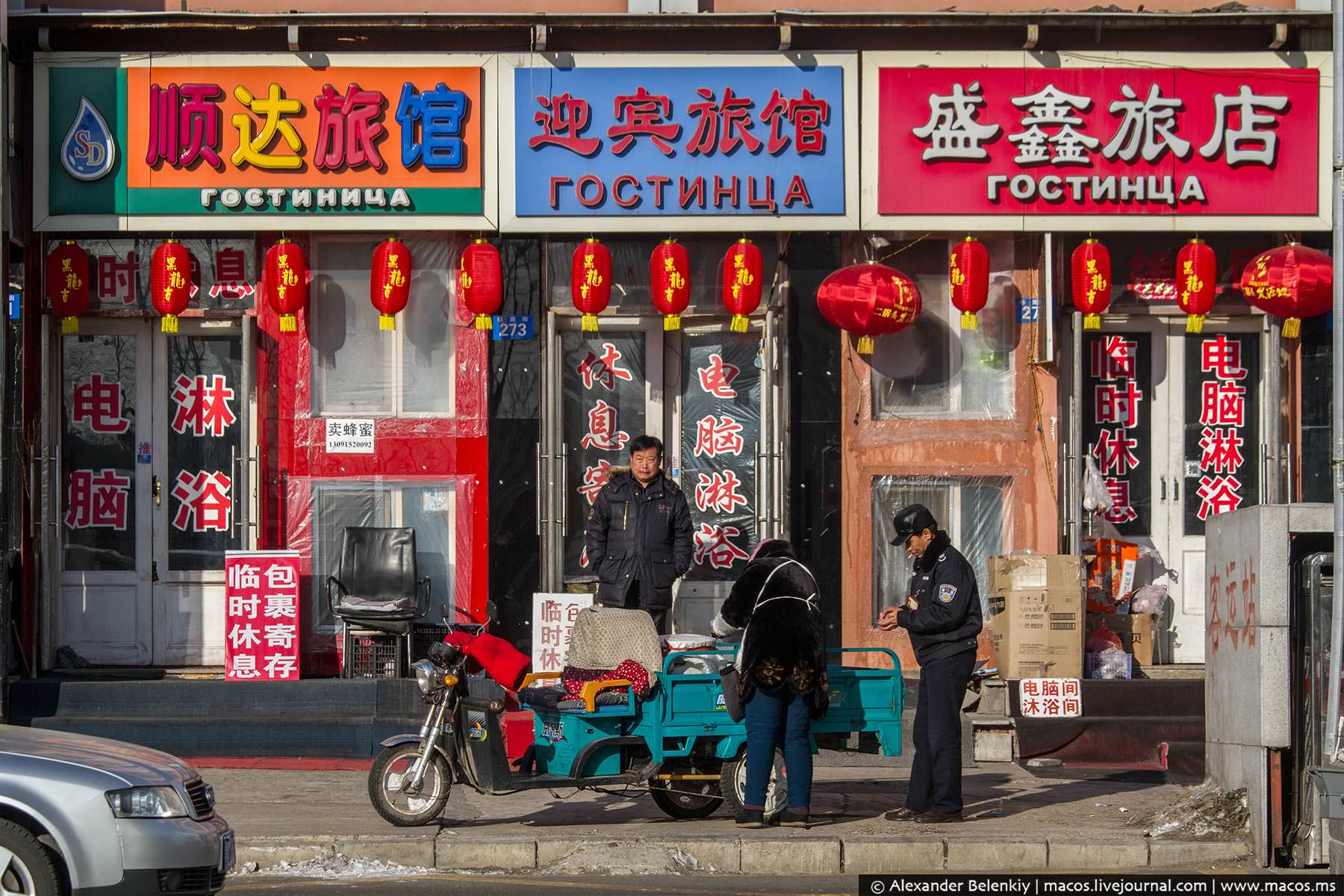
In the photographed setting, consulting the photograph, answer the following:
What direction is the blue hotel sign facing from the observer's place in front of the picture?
facing the viewer

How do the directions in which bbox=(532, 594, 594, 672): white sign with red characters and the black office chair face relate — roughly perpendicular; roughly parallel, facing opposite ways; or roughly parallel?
roughly parallel

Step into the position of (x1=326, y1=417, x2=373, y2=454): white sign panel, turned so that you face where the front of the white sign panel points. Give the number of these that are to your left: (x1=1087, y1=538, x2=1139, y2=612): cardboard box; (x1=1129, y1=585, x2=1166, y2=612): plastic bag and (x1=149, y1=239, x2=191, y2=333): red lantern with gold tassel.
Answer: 2

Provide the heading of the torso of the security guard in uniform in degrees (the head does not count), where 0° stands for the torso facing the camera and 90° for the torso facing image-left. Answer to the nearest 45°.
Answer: approximately 90°

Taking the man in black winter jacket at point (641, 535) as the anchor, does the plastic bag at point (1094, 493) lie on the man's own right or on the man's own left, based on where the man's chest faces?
on the man's own left

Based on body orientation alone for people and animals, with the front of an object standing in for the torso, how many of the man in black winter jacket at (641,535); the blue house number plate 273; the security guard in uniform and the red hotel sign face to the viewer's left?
1

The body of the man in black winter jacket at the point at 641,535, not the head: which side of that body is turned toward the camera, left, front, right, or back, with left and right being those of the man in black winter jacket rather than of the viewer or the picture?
front

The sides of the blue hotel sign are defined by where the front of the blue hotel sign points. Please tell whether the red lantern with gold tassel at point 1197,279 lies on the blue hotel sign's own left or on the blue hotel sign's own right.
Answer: on the blue hotel sign's own left

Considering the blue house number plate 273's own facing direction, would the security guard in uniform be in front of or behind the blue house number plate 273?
in front

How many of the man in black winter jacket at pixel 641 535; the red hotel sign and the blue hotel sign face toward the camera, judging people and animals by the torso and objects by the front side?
3

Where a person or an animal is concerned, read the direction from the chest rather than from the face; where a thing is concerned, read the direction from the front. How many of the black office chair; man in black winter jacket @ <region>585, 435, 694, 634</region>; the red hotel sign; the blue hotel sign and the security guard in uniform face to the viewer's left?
1

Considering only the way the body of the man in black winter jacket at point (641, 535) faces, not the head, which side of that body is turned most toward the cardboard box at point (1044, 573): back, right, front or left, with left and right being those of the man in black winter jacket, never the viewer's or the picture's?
left

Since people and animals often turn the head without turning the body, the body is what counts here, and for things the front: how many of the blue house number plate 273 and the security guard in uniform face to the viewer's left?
1

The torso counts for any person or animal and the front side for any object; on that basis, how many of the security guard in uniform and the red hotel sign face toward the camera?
1

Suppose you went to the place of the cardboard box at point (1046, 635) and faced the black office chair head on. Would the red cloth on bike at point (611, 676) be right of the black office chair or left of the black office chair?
left

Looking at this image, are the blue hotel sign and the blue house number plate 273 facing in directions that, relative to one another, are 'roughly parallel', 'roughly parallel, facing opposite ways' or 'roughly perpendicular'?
roughly parallel
